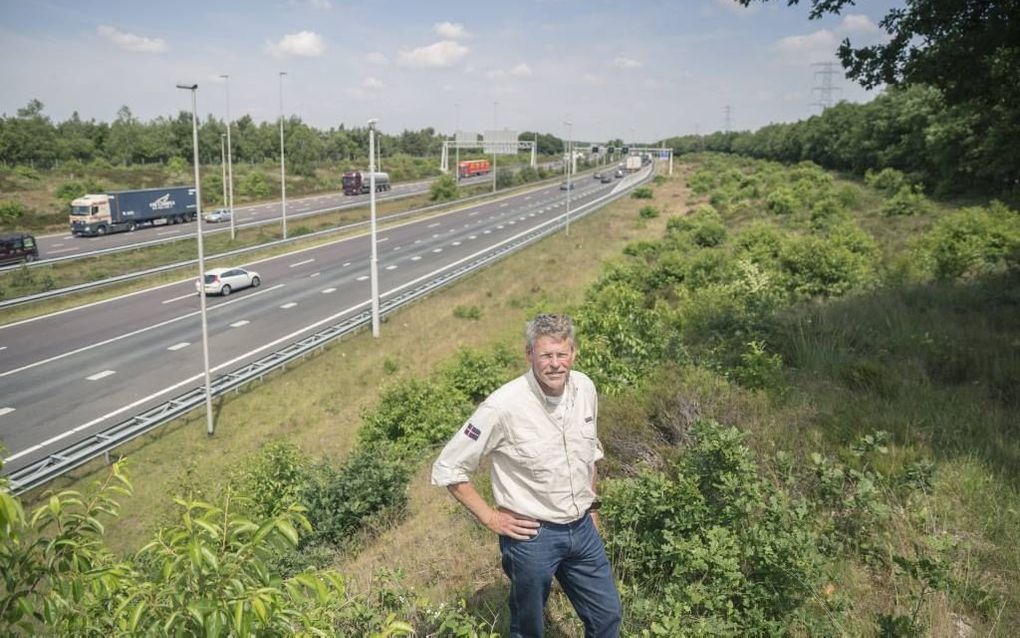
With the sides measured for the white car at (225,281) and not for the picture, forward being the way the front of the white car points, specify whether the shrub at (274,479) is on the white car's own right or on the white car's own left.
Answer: on the white car's own right

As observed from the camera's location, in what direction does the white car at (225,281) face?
facing away from the viewer and to the right of the viewer

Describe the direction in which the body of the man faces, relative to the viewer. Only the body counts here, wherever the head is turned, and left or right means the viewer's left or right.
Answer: facing the viewer and to the right of the viewer

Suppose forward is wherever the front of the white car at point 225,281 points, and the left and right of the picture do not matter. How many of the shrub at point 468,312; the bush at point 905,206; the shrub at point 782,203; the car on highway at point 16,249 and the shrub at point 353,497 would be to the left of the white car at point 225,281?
1

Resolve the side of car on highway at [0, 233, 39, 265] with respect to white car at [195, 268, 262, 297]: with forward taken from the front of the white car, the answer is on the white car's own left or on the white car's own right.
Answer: on the white car's own left

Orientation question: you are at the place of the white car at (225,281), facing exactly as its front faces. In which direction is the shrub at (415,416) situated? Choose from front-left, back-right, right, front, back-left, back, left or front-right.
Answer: back-right

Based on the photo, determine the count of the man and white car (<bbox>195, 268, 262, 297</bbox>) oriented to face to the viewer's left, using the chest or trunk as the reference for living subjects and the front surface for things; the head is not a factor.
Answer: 0

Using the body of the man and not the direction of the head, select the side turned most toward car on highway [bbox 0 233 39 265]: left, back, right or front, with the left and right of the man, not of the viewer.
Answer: back

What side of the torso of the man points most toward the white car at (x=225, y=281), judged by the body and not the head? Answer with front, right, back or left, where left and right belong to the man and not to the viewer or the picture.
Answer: back

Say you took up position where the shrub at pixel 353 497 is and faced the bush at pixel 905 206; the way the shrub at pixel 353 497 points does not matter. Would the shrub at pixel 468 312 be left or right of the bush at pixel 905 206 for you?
left

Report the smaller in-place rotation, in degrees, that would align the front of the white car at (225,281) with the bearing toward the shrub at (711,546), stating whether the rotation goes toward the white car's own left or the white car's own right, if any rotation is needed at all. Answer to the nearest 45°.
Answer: approximately 135° to the white car's own right
